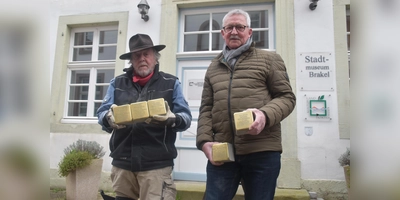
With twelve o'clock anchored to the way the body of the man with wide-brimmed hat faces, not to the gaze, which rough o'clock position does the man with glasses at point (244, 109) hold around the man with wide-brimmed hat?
The man with glasses is roughly at 10 o'clock from the man with wide-brimmed hat.

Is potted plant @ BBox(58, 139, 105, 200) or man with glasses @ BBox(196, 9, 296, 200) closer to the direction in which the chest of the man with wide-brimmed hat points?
the man with glasses

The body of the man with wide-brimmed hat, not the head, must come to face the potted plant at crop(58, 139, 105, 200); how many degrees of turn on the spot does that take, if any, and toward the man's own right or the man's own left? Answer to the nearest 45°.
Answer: approximately 135° to the man's own right

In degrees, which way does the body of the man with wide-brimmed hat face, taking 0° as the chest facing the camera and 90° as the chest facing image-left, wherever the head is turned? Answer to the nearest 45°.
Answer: approximately 0°
